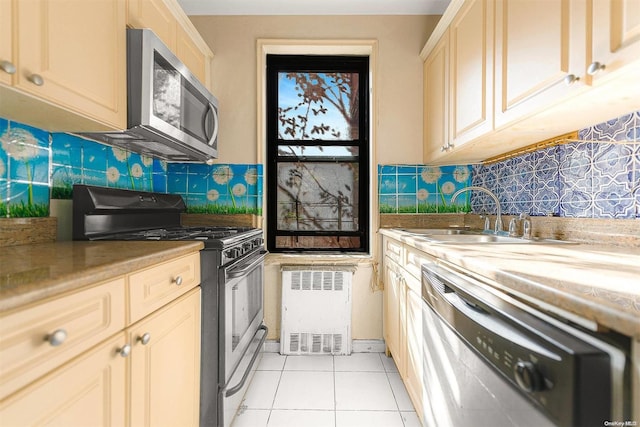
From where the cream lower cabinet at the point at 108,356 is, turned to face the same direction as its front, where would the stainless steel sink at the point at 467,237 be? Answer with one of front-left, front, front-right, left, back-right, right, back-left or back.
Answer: front-left

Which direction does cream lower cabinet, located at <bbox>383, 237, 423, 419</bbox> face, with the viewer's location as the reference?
facing to the left of the viewer

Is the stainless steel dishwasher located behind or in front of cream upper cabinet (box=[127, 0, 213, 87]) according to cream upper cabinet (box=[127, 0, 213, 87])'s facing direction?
in front

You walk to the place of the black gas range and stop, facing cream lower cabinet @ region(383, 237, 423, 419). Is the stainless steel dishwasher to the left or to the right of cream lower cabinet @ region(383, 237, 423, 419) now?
right

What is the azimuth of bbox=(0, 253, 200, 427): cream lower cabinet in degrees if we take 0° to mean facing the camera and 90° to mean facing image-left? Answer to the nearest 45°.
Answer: approximately 315°

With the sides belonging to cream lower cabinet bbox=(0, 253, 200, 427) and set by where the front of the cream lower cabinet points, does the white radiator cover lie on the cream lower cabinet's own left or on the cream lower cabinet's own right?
on the cream lower cabinet's own left

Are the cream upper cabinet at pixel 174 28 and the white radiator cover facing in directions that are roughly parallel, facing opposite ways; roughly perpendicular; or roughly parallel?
roughly perpendicular

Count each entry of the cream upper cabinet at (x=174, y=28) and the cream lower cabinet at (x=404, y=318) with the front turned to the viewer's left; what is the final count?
1

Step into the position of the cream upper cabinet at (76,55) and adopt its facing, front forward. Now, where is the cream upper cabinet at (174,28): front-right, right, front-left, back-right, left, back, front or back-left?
left

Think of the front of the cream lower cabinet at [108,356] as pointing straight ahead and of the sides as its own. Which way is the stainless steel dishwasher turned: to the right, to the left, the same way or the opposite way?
the opposite way
